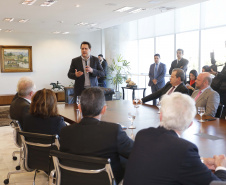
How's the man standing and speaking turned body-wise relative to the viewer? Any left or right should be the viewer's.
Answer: facing the viewer

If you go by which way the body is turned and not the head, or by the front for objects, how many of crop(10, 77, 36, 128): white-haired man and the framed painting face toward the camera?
1

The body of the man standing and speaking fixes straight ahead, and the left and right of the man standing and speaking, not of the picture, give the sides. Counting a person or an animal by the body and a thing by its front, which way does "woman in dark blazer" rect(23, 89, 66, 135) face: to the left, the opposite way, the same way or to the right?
the opposite way

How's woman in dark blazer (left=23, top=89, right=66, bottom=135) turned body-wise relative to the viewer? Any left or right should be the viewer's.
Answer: facing away from the viewer

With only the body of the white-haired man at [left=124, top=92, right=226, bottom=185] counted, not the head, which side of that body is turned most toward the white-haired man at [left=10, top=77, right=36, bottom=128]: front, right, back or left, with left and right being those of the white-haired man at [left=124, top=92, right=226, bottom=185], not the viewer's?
left

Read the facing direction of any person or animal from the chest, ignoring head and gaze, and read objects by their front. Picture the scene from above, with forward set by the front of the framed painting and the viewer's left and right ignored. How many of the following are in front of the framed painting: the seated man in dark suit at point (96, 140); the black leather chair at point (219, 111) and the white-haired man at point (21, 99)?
3

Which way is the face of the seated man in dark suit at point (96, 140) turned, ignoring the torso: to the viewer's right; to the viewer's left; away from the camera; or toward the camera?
away from the camera

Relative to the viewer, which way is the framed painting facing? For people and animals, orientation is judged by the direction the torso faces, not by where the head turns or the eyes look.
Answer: toward the camera

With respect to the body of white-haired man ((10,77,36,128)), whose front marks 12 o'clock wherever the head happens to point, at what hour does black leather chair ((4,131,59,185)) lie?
The black leather chair is roughly at 4 o'clock from the white-haired man.

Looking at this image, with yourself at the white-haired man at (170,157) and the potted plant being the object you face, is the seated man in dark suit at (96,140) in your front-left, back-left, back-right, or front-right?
front-left

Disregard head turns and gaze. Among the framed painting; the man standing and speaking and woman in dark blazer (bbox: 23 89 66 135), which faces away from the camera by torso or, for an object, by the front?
the woman in dark blazer

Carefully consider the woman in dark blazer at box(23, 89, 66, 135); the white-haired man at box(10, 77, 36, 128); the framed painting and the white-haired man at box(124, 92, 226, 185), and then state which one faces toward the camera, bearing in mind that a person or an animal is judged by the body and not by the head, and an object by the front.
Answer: the framed painting

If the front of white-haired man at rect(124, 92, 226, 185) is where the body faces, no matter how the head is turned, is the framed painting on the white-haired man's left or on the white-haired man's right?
on the white-haired man's left

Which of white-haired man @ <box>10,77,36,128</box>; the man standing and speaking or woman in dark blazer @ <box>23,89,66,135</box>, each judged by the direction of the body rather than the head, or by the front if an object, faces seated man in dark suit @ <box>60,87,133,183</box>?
the man standing and speaking

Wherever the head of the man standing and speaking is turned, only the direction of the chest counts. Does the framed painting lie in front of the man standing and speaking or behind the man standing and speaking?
behind
